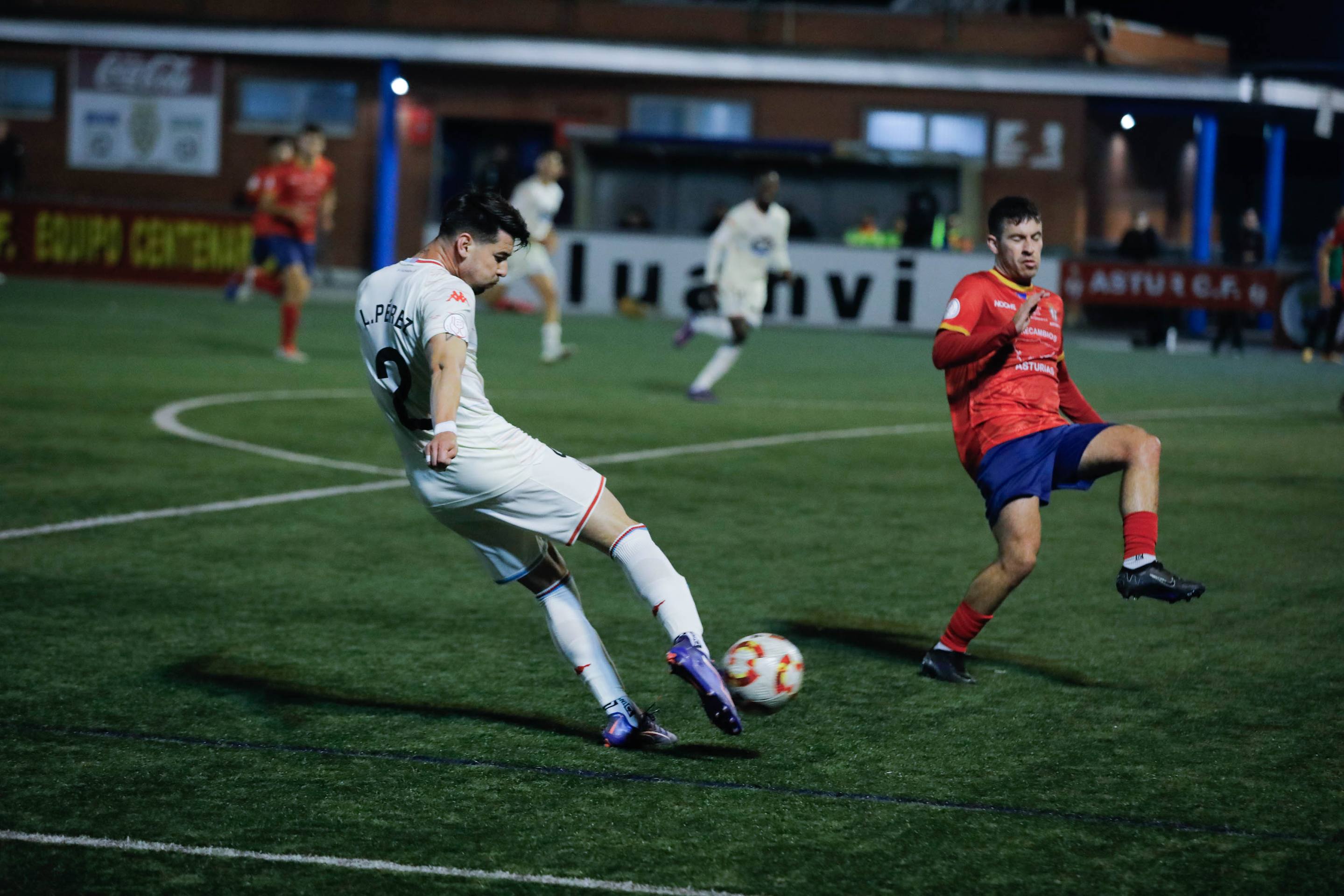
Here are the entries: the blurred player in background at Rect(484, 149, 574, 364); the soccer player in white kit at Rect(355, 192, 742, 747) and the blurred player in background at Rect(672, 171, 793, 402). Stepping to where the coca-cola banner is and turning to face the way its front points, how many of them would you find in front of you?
3

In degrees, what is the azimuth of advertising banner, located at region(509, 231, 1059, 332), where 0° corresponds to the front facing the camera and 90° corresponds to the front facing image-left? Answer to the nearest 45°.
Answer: approximately 0°

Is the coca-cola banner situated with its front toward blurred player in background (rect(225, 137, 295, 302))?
yes

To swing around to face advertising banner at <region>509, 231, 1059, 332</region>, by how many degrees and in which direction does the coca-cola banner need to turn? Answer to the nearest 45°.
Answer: approximately 45° to its left

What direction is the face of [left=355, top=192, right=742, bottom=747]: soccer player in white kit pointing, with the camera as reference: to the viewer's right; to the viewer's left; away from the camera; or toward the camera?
to the viewer's right
